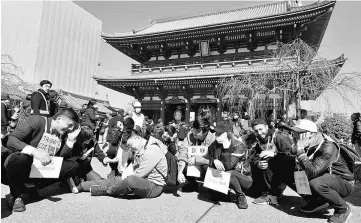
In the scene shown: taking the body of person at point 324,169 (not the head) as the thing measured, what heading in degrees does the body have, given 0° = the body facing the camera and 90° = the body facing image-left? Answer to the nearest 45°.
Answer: approximately 90°

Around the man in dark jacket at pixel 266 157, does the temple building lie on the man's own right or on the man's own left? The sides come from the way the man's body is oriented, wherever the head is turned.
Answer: on the man's own right

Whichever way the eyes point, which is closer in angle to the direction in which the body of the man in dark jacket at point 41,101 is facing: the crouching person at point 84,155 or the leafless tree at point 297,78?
the crouching person

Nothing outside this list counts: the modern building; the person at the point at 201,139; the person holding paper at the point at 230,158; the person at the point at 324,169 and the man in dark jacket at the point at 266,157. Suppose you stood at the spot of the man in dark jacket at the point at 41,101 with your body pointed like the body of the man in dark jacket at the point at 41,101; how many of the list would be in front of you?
4

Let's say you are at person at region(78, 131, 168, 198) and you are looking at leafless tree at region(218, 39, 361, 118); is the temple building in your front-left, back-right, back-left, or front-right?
front-left

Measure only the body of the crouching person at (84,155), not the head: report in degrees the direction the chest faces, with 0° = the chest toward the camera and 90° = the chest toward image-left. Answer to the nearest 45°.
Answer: approximately 315°

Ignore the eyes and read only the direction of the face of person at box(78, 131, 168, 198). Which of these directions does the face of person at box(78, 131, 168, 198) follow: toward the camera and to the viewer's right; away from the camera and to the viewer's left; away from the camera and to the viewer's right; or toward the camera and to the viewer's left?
toward the camera and to the viewer's left

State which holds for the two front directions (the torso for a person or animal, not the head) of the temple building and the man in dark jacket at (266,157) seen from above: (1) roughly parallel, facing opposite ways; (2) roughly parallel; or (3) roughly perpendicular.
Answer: roughly parallel
